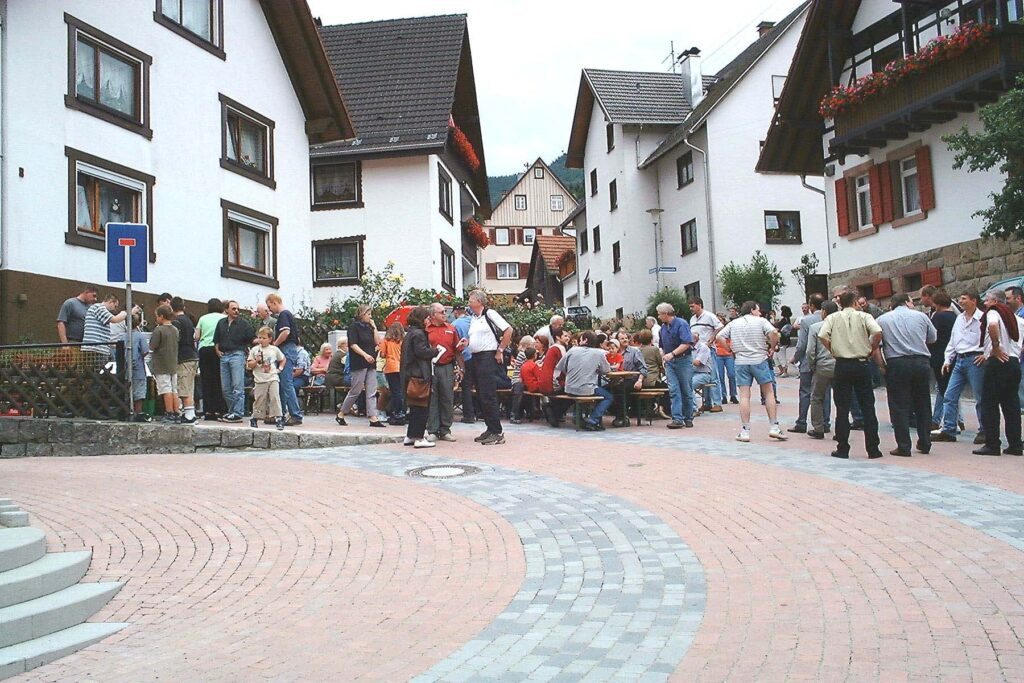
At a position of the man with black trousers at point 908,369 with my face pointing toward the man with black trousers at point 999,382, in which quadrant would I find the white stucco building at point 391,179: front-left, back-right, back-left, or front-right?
back-left

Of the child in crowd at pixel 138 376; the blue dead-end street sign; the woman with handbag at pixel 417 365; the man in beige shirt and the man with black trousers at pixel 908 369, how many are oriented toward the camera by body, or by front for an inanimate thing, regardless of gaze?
1

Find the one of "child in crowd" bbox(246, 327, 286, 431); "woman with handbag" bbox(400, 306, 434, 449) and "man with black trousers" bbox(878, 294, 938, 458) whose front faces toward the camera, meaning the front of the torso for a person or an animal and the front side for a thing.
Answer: the child in crowd

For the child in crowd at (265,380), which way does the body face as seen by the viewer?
toward the camera

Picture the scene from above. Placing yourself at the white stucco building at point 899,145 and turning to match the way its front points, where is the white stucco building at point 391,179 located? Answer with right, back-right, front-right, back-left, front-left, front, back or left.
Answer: front-right

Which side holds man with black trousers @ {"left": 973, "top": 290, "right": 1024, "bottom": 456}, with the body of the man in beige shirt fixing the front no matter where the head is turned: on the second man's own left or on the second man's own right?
on the second man's own right

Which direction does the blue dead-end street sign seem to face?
toward the camera

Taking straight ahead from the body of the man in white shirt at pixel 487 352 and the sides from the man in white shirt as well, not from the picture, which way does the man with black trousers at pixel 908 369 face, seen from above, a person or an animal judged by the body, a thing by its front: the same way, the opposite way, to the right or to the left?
the opposite way

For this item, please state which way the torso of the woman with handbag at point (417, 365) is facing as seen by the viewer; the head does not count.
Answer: to the viewer's right

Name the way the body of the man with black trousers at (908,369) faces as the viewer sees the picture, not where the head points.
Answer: away from the camera

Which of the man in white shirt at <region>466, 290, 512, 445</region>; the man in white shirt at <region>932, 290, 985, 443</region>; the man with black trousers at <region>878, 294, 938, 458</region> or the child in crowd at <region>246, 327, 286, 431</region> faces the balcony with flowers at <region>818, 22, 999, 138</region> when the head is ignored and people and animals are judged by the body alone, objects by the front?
the man with black trousers

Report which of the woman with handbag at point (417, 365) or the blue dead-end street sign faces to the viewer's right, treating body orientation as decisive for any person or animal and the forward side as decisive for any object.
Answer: the woman with handbag

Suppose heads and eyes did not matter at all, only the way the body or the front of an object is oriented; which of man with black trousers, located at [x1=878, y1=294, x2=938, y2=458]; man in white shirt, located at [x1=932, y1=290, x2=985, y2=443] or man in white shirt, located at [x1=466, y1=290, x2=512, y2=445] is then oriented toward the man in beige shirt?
man in white shirt, located at [x1=932, y1=290, x2=985, y2=443]

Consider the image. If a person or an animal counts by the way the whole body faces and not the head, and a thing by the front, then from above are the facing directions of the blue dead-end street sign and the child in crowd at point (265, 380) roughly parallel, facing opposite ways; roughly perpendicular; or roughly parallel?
roughly parallel

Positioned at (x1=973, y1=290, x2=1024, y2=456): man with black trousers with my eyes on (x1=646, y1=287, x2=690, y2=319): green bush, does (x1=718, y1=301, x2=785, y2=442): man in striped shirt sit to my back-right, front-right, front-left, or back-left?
front-left

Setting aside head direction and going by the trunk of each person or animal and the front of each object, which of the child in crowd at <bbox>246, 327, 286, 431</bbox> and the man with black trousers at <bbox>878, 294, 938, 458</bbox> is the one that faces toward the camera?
the child in crowd

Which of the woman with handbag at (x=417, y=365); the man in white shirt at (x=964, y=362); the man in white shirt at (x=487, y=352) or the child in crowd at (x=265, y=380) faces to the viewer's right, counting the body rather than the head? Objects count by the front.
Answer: the woman with handbag

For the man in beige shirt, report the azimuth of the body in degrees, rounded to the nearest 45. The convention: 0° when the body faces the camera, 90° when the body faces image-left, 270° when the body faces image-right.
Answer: approximately 180°

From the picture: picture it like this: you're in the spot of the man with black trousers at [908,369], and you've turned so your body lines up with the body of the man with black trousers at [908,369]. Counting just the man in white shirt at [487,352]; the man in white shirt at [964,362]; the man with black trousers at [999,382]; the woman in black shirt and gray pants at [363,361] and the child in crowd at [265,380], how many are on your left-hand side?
3
